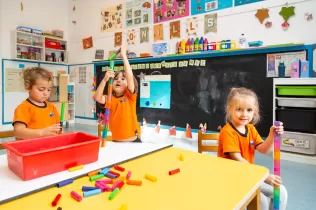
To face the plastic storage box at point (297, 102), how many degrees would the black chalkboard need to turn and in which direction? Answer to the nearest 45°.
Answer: approximately 90° to its left

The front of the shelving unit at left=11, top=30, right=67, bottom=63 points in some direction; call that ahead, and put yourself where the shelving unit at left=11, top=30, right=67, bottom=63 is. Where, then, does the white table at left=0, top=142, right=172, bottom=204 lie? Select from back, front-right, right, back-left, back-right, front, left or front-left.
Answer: front-right

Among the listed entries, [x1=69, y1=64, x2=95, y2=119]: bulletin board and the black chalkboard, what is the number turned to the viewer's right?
0

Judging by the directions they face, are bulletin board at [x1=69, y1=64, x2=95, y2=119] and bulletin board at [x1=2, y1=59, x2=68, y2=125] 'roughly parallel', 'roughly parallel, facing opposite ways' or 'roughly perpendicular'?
roughly perpendicular

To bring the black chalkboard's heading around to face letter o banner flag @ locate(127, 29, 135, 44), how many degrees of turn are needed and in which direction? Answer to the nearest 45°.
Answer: approximately 90° to its right

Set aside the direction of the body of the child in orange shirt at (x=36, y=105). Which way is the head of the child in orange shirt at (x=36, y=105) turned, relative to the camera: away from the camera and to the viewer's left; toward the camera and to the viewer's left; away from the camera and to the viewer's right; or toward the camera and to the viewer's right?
toward the camera and to the viewer's right

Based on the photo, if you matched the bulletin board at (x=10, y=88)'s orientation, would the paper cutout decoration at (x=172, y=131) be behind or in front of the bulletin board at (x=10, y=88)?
in front

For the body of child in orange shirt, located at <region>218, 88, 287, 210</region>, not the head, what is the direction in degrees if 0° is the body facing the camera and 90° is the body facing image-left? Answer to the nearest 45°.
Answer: approximately 315°

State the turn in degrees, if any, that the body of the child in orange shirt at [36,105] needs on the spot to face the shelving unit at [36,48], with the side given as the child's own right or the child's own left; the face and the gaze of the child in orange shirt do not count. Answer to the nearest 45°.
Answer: approximately 135° to the child's own left

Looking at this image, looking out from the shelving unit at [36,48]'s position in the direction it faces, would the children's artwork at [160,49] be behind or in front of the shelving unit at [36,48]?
in front

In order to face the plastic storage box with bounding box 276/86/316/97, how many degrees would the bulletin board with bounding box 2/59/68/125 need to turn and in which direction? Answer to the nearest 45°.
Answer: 0° — it already faces it

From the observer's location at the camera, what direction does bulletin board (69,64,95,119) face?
facing the viewer and to the left of the viewer

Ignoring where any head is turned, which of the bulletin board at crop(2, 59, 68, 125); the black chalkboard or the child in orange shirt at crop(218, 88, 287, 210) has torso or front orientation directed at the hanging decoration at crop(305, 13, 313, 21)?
the bulletin board

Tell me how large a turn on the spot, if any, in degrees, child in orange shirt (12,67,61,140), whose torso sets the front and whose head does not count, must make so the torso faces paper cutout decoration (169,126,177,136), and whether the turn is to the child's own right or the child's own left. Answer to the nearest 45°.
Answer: approximately 90° to the child's own left

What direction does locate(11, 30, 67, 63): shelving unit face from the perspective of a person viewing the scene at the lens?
facing the viewer and to the right of the viewer
